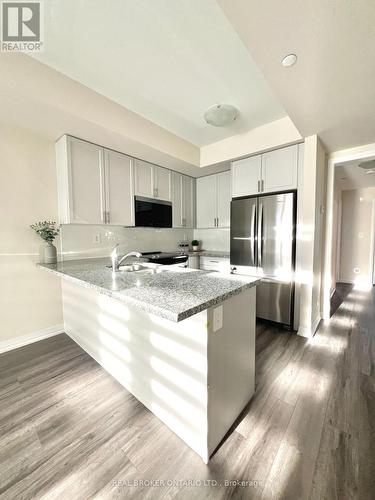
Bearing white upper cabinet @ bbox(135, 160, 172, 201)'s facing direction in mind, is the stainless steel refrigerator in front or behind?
in front

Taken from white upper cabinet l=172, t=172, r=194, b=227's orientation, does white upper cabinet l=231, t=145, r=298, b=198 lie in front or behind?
in front

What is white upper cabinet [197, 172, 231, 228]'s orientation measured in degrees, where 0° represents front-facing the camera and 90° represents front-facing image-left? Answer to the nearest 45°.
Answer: approximately 45°

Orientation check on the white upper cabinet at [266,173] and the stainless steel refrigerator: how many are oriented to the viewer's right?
0

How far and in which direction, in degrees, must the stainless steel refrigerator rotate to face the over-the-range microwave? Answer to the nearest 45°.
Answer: approximately 45° to its right

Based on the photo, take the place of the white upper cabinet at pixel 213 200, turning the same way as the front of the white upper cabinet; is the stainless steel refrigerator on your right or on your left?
on your left

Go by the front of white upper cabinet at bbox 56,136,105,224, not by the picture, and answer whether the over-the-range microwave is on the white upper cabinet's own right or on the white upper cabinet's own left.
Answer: on the white upper cabinet's own left

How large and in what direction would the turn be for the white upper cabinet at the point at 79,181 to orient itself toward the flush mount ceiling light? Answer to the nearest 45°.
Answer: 0° — it already faces it
